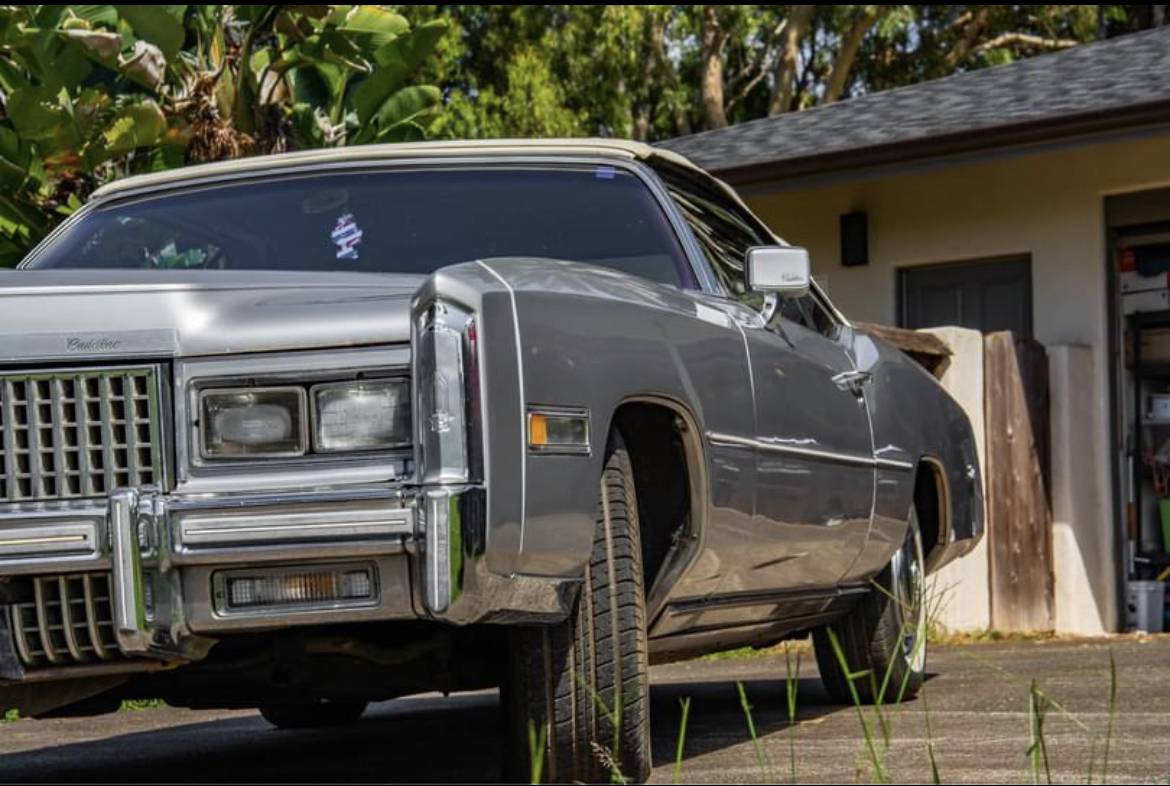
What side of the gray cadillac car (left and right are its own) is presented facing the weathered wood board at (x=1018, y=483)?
back

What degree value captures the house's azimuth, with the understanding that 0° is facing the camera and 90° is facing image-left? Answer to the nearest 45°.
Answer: approximately 45°

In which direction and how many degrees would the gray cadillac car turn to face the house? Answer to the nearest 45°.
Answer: approximately 180°

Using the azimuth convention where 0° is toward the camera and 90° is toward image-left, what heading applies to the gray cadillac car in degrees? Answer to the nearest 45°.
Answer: approximately 45°
